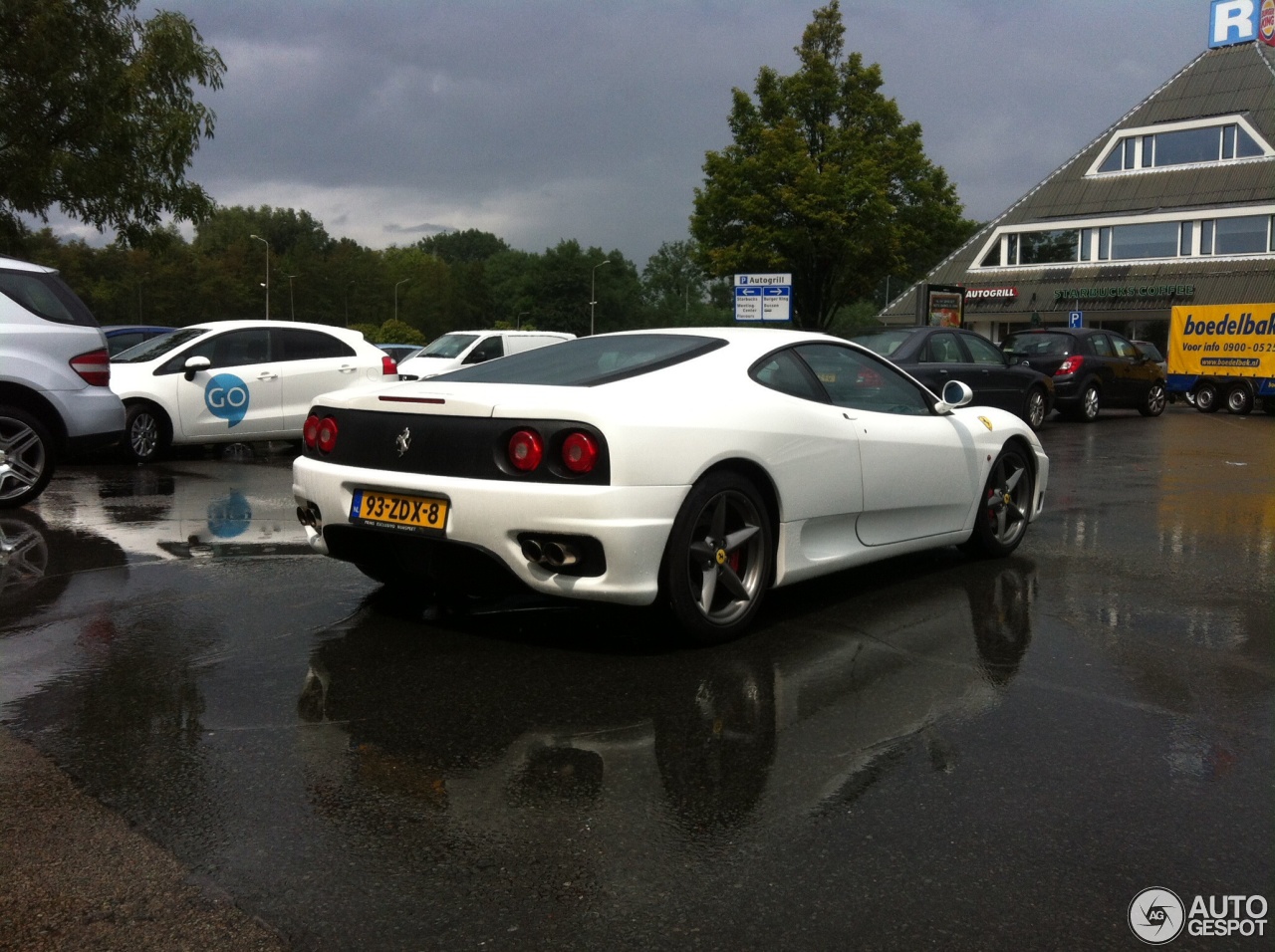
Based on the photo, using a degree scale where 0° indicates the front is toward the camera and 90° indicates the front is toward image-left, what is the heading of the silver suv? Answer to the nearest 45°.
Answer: approximately 90°

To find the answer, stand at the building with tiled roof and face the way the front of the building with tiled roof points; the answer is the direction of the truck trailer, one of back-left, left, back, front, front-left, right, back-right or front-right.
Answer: front

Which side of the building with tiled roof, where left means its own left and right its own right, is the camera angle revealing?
front

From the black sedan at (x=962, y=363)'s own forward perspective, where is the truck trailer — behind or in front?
in front

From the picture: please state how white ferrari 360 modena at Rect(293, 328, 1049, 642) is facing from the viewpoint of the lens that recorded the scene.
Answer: facing away from the viewer and to the right of the viewer

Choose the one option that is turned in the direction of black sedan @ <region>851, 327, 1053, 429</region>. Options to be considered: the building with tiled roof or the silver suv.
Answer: the building with tiled roof

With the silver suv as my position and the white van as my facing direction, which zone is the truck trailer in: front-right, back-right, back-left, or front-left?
front-right

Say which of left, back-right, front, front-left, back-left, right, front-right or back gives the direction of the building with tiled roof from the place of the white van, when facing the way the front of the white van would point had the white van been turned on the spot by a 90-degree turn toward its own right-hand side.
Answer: right

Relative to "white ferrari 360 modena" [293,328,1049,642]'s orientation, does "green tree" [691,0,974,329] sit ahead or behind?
ahead

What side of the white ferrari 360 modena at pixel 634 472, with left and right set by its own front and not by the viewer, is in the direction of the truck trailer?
front

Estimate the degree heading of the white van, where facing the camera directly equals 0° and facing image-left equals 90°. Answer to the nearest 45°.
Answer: approximately 45°

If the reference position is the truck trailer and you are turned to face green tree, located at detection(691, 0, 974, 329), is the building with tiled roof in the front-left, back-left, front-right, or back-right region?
front-right

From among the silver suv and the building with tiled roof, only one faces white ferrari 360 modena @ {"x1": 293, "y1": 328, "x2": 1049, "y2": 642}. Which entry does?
the building with tiled roof
